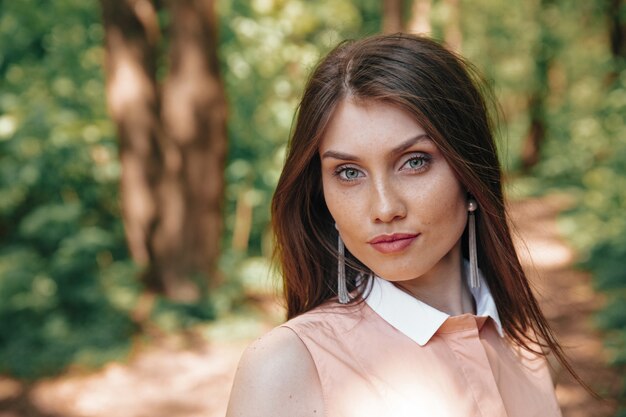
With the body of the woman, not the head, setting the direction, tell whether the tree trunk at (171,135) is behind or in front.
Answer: behind

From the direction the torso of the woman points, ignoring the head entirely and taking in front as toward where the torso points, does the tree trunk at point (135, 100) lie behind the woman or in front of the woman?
behind

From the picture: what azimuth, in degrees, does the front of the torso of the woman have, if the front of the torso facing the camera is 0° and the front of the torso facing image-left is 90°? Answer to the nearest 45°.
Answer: approximately 315°

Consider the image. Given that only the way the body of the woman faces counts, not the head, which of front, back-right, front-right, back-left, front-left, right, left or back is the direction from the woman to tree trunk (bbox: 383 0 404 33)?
back-left
